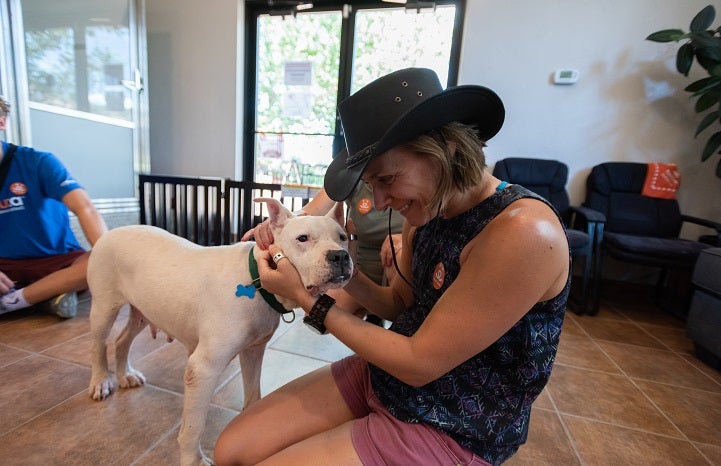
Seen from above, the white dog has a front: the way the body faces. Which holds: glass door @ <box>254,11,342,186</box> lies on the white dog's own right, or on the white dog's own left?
on the white dog's own left

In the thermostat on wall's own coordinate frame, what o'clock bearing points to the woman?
The woman is roughly at 12 o'clock from the thermostat on wall.

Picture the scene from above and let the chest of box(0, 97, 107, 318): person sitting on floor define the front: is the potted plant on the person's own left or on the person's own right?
on the person's own left

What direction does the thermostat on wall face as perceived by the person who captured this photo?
facing the viewer

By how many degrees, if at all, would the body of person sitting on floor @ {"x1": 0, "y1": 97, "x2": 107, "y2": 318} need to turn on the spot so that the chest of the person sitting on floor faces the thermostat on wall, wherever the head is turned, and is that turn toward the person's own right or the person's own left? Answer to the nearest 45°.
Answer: approximately 90° to the person's own left

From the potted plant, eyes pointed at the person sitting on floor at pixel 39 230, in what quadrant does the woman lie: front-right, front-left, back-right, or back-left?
front-left

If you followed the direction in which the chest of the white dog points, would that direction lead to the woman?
yes

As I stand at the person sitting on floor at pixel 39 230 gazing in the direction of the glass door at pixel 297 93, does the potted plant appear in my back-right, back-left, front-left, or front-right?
front-right

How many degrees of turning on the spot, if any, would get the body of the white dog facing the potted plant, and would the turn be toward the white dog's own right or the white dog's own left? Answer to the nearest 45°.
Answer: approximately 45° to the white dog's own left

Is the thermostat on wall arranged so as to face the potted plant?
no

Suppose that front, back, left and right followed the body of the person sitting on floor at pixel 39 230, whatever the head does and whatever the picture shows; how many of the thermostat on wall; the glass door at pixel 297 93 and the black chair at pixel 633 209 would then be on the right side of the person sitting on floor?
0

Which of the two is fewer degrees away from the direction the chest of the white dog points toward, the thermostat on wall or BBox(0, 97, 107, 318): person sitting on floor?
the thermostat on wall

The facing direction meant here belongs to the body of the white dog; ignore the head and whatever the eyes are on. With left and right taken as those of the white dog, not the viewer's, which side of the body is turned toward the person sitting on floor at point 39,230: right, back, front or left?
back

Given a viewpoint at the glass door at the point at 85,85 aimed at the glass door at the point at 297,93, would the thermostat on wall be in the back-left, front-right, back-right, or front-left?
front-right
